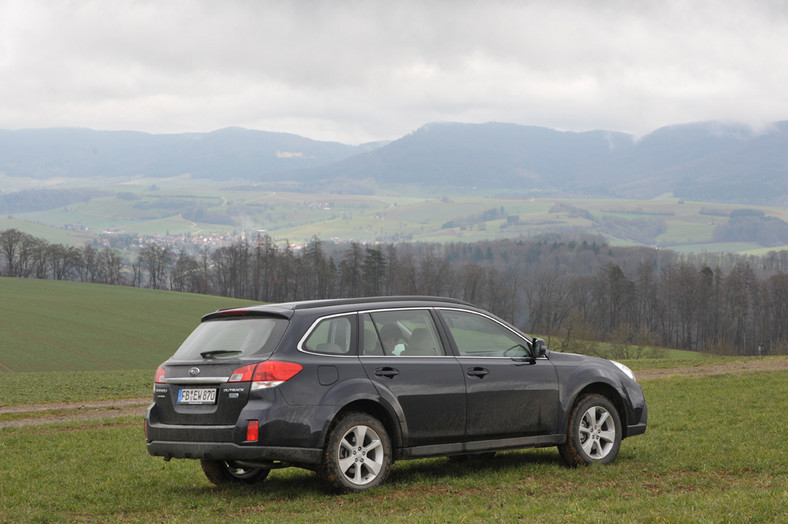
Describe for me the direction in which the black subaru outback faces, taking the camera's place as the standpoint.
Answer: facing away from the viewer and to the right of the viewer
